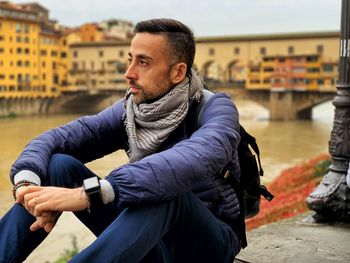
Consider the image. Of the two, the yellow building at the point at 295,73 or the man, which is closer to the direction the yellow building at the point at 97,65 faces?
the man

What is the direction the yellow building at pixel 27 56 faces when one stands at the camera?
facing the viewer

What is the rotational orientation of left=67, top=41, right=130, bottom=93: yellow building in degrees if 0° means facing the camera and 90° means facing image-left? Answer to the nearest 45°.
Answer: approximately 0°

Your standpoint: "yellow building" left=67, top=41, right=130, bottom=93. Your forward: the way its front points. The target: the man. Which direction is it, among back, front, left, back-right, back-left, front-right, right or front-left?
front

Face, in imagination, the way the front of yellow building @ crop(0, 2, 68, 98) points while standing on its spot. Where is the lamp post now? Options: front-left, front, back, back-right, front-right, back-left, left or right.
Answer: front

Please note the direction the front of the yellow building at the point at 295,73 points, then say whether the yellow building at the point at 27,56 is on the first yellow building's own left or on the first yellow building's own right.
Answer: on the first yellow building's own right

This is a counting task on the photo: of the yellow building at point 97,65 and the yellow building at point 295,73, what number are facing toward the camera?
2

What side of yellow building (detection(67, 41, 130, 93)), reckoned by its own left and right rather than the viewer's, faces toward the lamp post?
front

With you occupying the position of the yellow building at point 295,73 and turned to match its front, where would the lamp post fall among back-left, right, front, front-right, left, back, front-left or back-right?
front

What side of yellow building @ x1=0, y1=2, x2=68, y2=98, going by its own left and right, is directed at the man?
front
